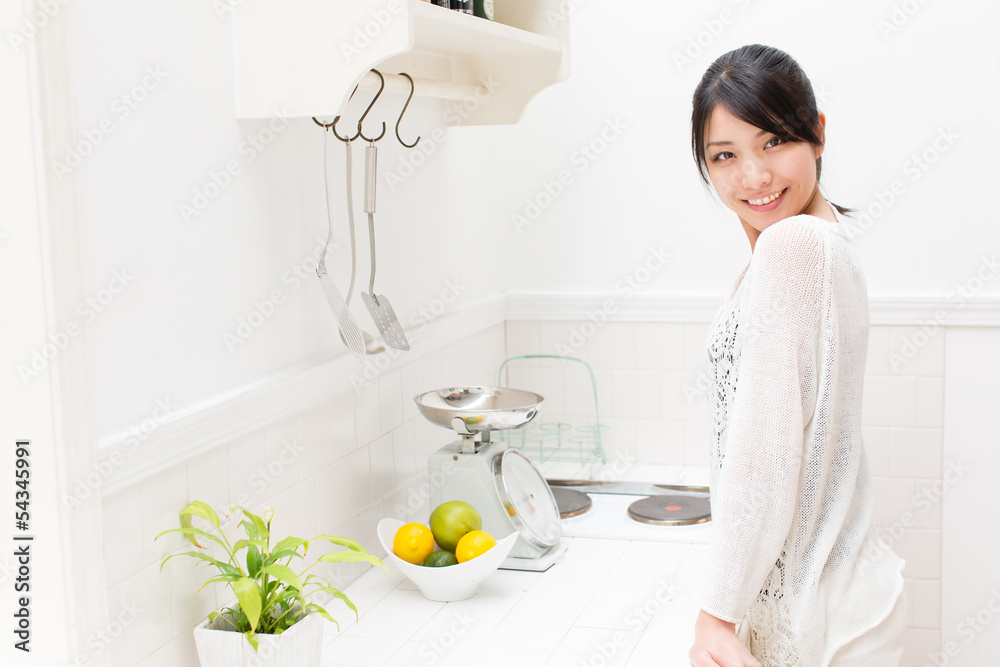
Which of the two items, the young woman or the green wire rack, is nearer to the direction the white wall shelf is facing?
the young woman

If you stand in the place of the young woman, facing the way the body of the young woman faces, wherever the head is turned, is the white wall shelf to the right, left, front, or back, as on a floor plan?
front

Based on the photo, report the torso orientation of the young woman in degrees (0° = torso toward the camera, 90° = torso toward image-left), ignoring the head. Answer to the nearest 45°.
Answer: approximately 90°

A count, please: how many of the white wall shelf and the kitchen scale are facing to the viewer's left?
0

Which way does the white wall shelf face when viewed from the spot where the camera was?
facing the viewer and to the right of the viewer

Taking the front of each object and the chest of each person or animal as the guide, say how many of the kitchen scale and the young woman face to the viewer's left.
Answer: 1

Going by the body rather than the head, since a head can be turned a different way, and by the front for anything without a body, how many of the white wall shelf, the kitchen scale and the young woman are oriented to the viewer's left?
1

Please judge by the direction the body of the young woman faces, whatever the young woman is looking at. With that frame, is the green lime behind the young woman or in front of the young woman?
in front

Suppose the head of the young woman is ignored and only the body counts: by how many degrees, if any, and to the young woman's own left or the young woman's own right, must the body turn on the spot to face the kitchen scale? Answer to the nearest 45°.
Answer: approximately 45° to the young woman's own right
